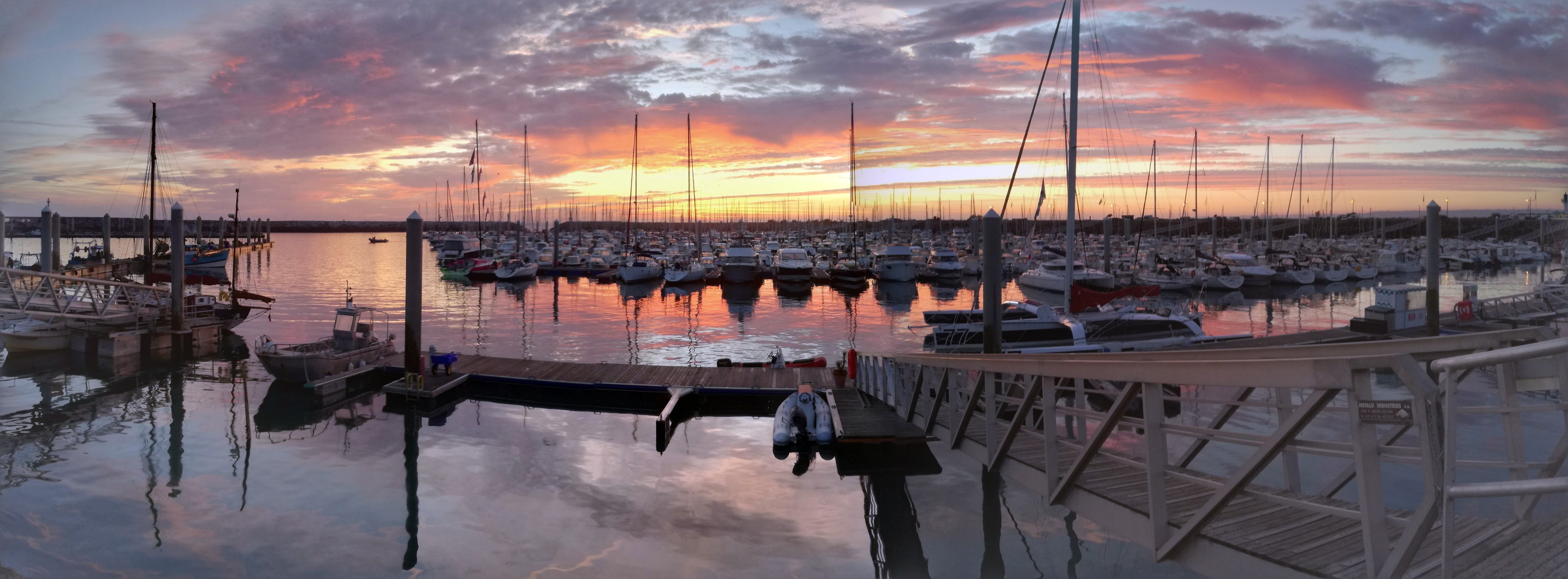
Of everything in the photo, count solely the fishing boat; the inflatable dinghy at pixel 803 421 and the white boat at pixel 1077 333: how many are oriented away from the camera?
1

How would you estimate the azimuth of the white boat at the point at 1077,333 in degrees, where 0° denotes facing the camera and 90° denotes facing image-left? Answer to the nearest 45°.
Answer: approximately 90°

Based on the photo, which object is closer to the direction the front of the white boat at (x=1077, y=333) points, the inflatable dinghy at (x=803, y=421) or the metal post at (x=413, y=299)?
the metal post

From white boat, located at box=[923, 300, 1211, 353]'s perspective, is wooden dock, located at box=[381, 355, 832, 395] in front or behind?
in front

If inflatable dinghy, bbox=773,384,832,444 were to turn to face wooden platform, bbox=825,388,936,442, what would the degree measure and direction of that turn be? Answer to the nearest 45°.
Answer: approximately 135° to its right

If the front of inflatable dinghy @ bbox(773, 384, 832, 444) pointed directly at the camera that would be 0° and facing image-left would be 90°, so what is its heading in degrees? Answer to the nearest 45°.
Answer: approximately 180°
